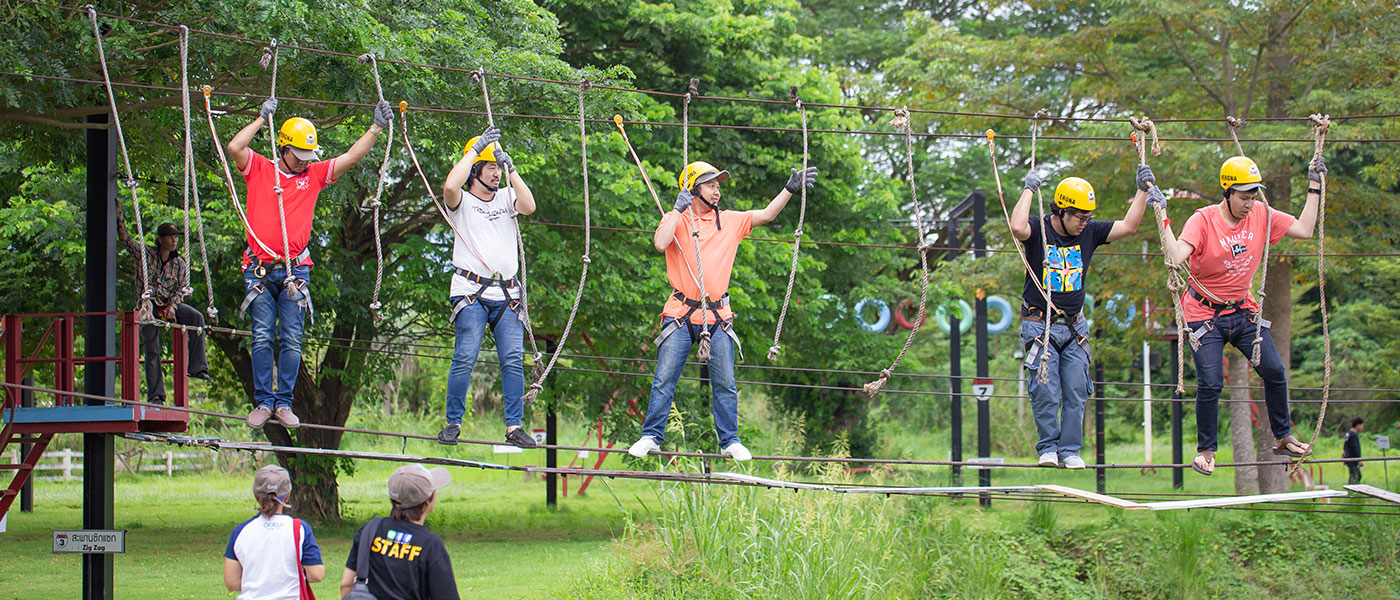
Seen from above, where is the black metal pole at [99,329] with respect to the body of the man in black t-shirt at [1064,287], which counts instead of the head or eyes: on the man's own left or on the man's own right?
on the man's own right

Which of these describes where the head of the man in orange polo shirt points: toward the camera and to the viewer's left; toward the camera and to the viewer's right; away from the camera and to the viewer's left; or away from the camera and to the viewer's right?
toward the camera and to the viewer's right

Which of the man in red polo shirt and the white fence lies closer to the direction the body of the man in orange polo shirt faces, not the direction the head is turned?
the man in red polo shirt

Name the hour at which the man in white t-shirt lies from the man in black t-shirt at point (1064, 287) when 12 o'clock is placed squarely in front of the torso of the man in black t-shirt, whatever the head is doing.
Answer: The man in white t-shirt is roughly at 2 o'clock from the man in black t-shirt.

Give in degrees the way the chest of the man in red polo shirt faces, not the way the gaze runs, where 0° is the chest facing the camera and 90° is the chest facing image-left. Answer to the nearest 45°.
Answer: approximately 0°

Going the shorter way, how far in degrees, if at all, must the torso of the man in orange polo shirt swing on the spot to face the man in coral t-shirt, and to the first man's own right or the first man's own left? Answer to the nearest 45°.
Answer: approximately 90° to the first man's own left

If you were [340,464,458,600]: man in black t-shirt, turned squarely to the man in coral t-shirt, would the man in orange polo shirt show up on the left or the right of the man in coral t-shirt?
left

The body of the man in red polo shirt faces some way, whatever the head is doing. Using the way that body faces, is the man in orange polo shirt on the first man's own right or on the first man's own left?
on the first man's own left
